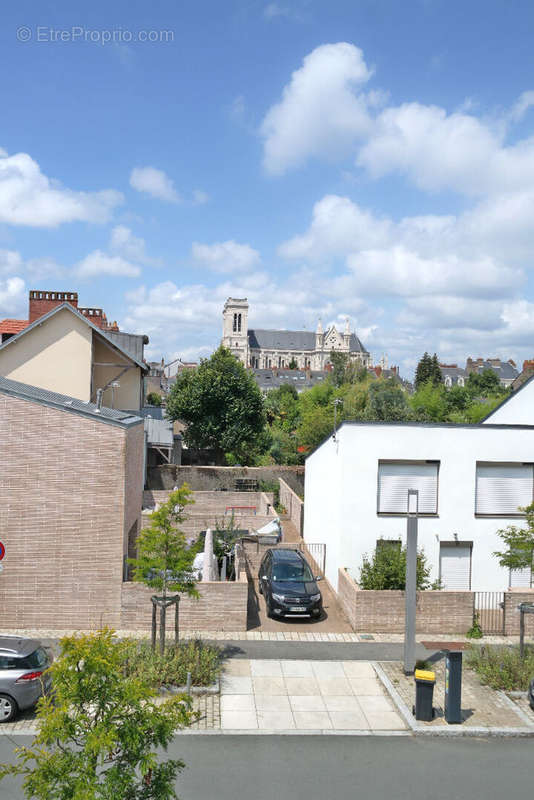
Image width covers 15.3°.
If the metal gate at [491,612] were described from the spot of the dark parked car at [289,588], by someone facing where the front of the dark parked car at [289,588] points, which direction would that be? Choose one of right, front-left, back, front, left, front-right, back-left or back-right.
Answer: left

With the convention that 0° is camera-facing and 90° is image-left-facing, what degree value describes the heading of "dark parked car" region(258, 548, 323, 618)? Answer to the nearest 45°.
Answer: approximately 0°

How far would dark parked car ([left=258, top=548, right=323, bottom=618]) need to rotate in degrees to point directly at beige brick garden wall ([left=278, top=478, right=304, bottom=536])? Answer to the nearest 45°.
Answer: approximately 180°

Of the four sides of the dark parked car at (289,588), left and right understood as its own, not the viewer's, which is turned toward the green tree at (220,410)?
back
